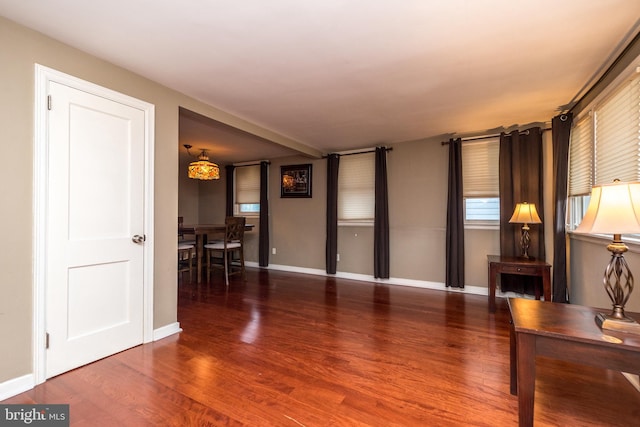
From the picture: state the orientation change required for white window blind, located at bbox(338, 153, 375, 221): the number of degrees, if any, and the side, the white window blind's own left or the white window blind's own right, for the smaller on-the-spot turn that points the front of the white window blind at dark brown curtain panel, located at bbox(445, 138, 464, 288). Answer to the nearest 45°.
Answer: approximately 45° to the white window blind's own left

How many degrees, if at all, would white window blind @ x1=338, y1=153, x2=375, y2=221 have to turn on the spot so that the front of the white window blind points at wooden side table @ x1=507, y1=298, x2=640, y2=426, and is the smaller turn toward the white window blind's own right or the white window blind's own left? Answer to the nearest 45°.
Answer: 0° — it already faces it

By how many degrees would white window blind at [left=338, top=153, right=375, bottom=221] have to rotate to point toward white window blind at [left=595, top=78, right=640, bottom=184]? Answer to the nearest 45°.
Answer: approximately 45° to its left

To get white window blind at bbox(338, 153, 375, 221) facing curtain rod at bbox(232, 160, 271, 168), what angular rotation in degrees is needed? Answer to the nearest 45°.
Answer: approximately 90° to its right

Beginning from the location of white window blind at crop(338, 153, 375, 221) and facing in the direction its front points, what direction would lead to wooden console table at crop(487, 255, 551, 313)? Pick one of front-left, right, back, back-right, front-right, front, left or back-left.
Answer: front-left

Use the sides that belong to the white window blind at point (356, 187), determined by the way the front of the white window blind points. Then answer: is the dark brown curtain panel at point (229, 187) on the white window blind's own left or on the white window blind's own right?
on the white window blind's own right

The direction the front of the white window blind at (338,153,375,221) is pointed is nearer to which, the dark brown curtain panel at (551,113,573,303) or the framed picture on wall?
the dark brown curtain panel

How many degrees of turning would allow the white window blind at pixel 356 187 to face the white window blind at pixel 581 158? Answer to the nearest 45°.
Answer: approximately 45° to its left

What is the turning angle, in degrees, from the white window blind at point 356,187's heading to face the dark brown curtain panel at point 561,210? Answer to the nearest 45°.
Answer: approximately 45° to its left

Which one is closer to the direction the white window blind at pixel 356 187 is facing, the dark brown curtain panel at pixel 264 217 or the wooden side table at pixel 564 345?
the wooden side table

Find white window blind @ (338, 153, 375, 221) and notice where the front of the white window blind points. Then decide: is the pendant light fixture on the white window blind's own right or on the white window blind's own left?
on the white window blind's own right

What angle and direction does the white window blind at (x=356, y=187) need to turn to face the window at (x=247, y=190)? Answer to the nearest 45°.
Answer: approximately 90° to its right

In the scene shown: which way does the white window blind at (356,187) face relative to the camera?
toward the camera
